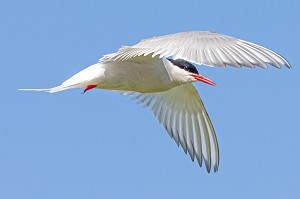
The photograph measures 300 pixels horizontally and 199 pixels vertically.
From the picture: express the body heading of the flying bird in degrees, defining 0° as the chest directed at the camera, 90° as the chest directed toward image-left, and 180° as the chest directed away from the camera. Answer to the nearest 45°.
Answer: approximately 270°
